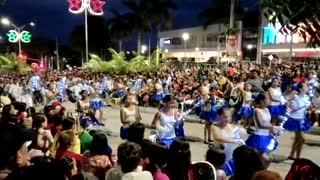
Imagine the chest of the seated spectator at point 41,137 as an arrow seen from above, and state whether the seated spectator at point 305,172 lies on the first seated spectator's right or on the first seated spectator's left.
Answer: on the first seated spectator's right

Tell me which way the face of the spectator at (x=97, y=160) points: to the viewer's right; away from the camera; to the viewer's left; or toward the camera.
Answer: away from the camera

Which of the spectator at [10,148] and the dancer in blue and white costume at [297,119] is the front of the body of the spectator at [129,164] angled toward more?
the dancer in blue and white costume

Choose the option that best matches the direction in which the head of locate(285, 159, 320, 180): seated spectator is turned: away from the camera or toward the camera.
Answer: away from the camera

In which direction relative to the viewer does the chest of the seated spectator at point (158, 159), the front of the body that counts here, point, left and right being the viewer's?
facing away from the viewer

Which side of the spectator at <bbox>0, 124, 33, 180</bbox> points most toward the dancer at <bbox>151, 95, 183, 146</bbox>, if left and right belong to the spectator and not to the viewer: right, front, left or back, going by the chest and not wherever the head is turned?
front

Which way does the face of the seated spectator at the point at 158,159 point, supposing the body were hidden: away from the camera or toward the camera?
away from the camera

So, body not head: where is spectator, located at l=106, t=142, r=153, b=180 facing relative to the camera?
away from the camera

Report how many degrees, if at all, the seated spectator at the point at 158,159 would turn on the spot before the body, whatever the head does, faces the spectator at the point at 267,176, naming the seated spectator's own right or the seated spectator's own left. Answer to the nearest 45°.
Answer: approximately 135° to the seated spectator's own right
